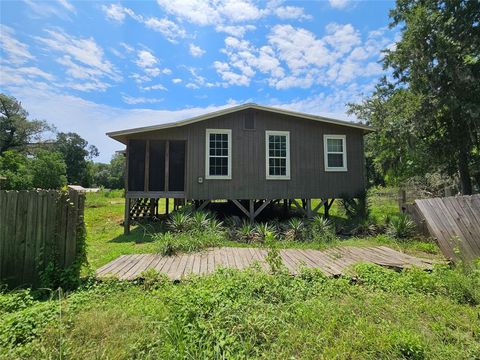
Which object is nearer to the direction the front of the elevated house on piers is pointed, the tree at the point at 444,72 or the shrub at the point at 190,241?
the shrub

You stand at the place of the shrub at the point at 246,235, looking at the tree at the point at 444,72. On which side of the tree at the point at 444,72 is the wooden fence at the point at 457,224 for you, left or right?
right
